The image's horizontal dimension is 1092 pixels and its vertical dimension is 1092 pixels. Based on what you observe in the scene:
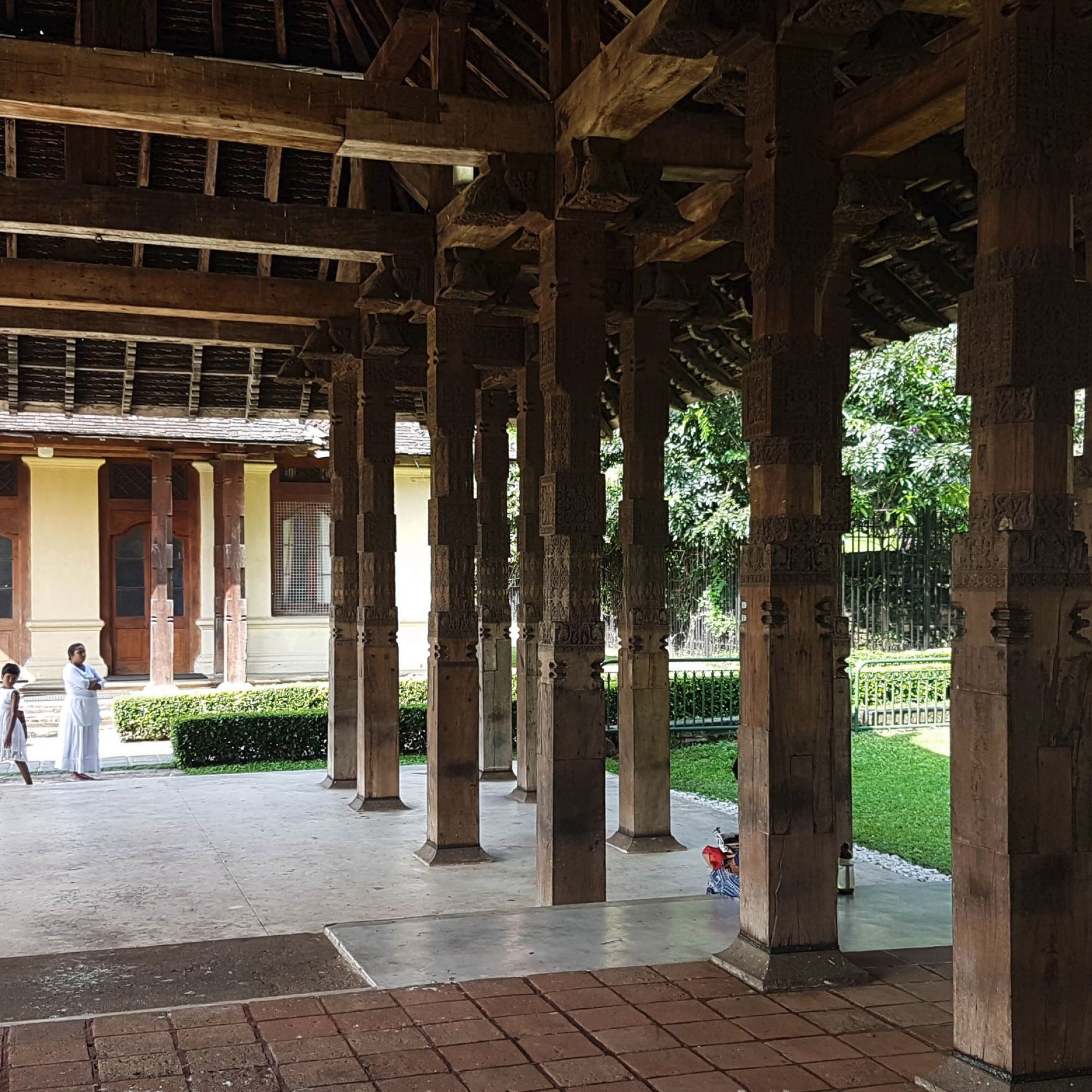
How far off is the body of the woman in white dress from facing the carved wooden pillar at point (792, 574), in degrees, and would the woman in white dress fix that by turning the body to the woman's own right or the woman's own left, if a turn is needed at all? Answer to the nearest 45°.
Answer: approximately 45° to the woman's own right

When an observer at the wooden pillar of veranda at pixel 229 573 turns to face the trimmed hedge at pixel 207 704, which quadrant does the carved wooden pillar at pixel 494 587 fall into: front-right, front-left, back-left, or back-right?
front-left

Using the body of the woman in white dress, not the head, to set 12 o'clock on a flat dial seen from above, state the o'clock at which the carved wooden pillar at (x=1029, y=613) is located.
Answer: The carved wooden pillar is roughly at 1 o'clock from the woman in white dress.

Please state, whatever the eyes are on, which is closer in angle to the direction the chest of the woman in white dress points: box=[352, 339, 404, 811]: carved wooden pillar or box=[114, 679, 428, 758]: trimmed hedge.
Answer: the carved wooden pillar

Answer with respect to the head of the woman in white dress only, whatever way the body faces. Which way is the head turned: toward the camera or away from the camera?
toward the camera

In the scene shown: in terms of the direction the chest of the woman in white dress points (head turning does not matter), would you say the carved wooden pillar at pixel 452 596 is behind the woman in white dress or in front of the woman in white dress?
in front

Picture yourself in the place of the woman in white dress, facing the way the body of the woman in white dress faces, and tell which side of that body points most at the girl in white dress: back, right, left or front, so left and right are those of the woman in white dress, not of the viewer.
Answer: right

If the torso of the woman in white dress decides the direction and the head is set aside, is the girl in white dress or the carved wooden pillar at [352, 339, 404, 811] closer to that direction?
the carved wooden pillar

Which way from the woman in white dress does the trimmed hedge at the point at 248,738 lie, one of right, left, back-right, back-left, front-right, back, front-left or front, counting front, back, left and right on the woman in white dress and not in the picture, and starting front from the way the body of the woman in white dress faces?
left

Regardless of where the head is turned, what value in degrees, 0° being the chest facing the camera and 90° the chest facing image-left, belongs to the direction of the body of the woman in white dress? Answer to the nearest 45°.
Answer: approximately 315°

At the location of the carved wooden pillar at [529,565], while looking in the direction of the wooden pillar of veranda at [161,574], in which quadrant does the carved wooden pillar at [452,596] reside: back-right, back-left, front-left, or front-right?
back-left

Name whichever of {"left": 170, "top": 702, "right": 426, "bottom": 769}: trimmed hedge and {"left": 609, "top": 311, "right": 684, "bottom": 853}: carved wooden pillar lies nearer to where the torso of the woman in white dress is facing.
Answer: the carved wooden pillar

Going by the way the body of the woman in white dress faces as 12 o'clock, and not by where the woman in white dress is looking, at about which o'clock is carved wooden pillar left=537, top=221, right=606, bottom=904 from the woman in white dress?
The carved wooden pillar is roughly at 1 o'clock from the woman in white dress.

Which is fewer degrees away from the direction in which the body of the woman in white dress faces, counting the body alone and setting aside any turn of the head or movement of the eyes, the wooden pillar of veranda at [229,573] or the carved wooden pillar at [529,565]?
the carved wooden pillar
